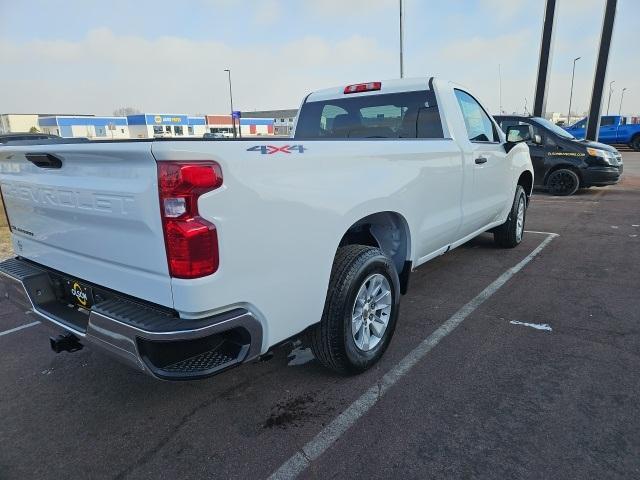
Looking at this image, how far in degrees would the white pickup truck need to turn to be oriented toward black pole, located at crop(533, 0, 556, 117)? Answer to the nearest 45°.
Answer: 0° — it already faces it

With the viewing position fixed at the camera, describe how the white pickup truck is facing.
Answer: facing away from the viewer and to the right of the viewer

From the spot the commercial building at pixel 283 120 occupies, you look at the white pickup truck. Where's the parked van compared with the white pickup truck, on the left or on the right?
left

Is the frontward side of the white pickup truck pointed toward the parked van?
yes

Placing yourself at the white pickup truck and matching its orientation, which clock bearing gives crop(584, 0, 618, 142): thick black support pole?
The thick black support pole is roughly at 12 o'clock from the white pickup truck.

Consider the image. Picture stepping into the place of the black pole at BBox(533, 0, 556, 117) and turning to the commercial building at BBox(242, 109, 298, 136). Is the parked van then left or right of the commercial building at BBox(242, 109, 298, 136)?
left
